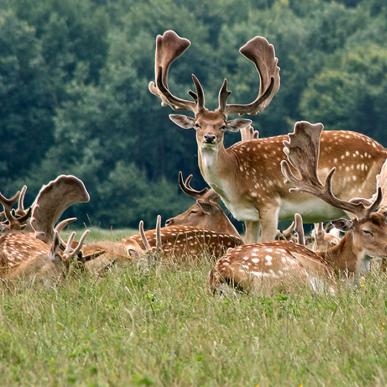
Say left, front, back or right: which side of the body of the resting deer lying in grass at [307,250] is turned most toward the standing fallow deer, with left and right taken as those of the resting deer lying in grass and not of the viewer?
left

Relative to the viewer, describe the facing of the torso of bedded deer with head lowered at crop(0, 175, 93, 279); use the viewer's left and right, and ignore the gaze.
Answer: facing to the right of the viewer

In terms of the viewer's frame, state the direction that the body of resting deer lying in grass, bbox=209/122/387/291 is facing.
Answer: to the viewer's right

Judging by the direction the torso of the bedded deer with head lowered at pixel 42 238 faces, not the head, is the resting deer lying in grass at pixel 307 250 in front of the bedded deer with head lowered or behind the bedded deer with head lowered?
in front
